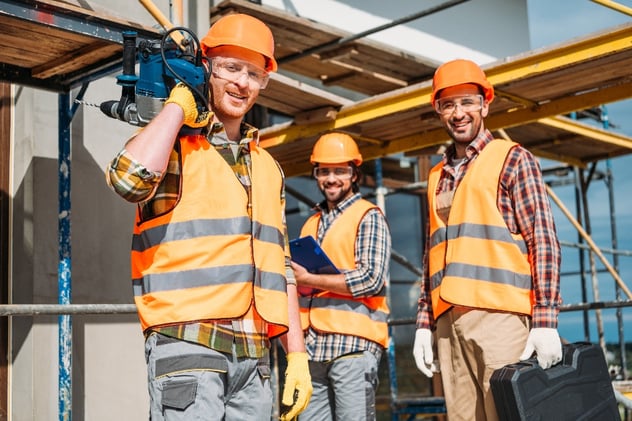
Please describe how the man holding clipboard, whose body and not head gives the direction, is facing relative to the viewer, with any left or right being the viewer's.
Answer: facing the viewer and to the left of the viewer

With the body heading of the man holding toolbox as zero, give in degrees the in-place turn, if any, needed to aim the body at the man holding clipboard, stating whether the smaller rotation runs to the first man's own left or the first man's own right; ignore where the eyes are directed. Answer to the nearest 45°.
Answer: approximately 90° to the first man's own right

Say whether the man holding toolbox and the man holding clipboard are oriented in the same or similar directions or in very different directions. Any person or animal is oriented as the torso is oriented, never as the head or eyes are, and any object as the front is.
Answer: same or similar directions

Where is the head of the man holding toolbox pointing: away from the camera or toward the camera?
toward the camera

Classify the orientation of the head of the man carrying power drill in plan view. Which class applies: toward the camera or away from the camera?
toward the camera

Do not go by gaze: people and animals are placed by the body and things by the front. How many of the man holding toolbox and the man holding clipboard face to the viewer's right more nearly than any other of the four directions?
0

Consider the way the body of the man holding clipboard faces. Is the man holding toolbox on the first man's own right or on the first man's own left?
on the first man's own left

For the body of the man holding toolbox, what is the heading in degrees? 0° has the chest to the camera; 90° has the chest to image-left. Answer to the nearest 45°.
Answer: approximately 45°
